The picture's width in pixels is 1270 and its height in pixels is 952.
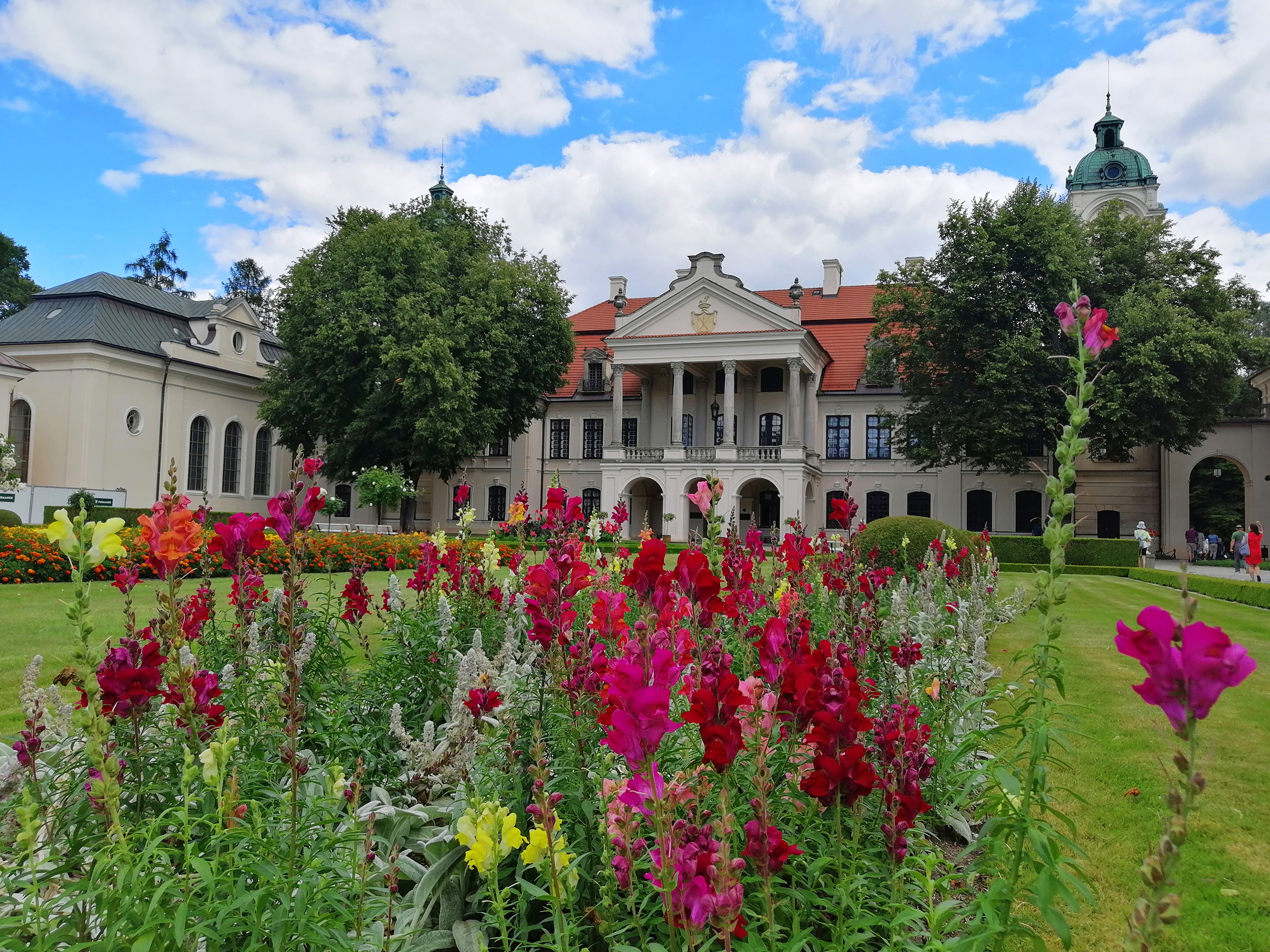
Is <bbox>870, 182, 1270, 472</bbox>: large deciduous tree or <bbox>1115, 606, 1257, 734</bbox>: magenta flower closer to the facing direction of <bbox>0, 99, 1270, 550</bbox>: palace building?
the magenta flower

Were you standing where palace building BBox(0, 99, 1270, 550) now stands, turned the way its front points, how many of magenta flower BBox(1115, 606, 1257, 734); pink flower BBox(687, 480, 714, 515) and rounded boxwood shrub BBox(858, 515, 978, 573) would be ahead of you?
3

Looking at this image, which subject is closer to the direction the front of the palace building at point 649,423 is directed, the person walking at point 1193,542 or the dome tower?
the person walking

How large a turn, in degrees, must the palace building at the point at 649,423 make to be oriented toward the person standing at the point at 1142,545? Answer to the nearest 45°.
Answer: approximately 45° to its left

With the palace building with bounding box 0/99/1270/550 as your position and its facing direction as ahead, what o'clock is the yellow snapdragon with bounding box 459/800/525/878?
The yellow snapdragon is roughly at 12 o'clock from the palace building.

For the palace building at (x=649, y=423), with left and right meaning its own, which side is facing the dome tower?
left

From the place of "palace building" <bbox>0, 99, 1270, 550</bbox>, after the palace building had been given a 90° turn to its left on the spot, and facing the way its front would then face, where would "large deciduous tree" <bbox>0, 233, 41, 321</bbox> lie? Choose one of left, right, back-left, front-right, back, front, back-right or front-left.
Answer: back

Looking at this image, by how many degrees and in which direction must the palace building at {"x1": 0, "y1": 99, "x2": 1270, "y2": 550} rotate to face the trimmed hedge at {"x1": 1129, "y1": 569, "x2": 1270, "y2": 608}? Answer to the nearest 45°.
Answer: approximately 45° to its left

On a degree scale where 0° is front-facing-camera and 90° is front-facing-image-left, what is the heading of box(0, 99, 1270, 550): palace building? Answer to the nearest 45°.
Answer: approximately 0°

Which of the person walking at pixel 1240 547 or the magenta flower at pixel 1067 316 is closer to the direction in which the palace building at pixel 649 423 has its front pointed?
the magenta flower

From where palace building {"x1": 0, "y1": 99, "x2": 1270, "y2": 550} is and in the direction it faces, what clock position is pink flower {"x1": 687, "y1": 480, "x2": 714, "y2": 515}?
The pink flower is roughly at 12 o'clock from the palace building.

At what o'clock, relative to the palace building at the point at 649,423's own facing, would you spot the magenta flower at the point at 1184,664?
The magenta flower is roughly at 12 o'clock from the palace building.

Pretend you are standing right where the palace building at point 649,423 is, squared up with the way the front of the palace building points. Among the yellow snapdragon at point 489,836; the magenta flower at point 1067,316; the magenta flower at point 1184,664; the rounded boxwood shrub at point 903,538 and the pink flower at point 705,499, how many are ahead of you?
5

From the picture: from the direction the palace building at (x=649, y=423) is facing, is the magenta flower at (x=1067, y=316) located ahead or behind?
ahead

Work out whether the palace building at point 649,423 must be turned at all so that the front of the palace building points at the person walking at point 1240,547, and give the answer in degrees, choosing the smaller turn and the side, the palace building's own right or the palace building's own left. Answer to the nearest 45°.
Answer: approximately 45° to the palace building's own left
